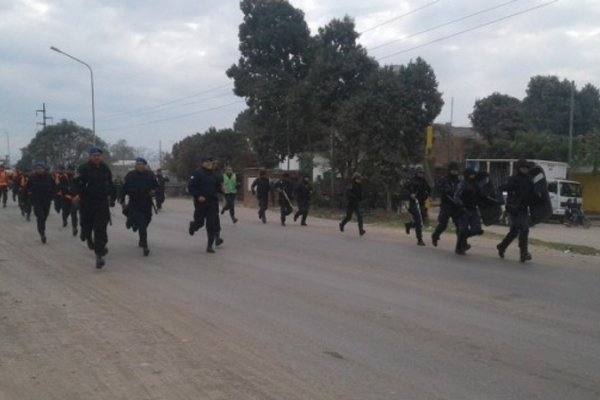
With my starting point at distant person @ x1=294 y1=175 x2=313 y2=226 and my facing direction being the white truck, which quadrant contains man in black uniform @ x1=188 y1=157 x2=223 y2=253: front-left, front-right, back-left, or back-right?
back-right

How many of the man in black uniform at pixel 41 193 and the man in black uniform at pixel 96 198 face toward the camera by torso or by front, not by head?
2

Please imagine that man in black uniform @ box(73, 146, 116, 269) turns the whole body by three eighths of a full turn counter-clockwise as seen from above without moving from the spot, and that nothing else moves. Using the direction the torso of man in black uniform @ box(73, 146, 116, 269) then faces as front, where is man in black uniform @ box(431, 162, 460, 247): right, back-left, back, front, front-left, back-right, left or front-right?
front-right

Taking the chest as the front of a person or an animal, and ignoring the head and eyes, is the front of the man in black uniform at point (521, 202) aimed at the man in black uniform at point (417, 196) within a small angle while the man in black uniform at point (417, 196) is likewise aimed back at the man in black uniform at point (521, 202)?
no

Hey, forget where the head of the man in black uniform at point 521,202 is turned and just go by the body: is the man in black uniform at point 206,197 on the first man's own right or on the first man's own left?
on the first man's own right

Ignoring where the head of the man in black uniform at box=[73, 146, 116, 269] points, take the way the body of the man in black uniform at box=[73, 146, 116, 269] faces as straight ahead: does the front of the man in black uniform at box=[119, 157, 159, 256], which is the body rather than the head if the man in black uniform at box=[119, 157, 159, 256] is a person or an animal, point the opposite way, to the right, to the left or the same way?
the same way

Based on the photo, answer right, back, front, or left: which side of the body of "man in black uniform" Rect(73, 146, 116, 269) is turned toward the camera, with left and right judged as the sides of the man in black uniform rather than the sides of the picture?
front

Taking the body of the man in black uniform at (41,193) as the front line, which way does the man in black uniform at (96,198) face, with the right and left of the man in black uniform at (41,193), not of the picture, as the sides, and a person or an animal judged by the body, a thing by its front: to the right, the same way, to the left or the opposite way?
the same way

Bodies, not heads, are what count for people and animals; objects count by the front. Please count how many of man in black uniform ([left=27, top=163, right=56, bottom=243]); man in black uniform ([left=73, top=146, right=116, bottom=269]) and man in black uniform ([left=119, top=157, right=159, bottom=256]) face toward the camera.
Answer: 3

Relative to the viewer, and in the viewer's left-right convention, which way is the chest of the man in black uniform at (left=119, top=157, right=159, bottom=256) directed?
facing the viewer
